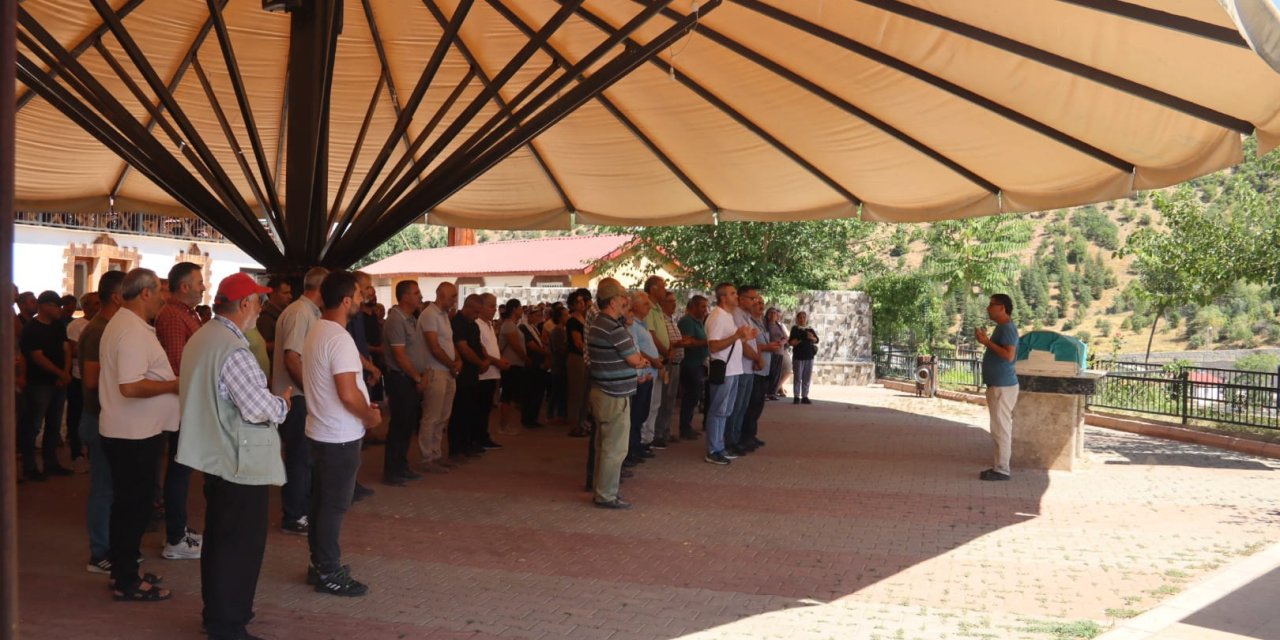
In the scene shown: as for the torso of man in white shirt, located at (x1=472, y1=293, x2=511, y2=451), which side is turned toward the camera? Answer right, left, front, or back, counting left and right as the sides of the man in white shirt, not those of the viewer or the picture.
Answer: right

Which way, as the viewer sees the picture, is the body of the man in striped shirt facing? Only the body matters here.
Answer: to the viewer's right

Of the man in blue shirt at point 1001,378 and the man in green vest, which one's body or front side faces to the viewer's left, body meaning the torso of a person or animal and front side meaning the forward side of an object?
the man in blue shirt

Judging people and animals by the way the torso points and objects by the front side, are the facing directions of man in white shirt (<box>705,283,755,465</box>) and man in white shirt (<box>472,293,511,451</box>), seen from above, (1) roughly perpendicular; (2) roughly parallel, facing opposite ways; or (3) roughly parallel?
roughly parallel

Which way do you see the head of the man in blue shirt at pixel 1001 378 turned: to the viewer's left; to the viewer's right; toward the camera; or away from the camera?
to the viewer's left

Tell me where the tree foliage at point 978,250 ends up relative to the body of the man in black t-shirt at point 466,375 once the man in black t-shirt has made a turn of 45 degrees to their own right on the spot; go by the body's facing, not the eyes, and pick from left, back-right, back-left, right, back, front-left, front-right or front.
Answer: left

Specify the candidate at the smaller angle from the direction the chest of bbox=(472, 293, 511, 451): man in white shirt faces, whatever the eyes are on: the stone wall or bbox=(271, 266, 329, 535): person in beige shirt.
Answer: the stone wall

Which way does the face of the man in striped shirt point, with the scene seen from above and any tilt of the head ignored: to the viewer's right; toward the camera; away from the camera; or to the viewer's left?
to the viewer's right

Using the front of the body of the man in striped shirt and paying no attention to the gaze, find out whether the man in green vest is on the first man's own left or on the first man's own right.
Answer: on the first man's own right

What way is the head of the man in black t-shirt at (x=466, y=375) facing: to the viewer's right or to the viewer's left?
to the viewer's right

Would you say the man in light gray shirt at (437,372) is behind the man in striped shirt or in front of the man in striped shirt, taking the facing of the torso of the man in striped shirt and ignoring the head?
behind

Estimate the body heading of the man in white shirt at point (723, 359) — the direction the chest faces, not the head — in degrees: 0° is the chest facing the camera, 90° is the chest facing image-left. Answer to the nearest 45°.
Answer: approximately 270°

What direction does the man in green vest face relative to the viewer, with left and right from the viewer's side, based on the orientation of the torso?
facing away from the viewer and to the right of the viewer

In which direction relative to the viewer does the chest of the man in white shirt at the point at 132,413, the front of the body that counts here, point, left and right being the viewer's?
facing to the right of the viewer

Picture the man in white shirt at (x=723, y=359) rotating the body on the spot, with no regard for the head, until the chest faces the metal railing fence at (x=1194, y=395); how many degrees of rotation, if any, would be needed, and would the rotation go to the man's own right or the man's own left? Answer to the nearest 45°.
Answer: approximately 45° to the man's own left
